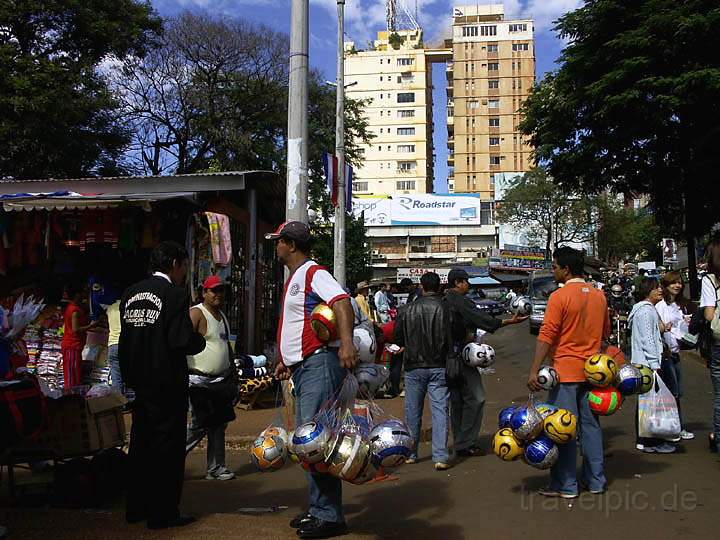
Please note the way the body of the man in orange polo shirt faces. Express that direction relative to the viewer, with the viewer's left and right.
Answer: facing away from the viewer and to the left of the viewer

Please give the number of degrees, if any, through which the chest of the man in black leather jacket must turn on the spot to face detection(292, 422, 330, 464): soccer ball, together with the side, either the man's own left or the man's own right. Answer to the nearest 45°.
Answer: approximately 180°

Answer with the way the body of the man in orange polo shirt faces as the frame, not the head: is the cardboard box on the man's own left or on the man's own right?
on the man's own left

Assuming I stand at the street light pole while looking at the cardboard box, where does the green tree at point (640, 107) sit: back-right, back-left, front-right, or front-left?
back-left

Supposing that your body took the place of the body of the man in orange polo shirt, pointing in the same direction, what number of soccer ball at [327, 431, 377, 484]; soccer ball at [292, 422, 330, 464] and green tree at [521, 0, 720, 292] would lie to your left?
2

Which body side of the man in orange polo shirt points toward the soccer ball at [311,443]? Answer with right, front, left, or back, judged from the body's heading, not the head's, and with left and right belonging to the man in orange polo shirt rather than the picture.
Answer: left

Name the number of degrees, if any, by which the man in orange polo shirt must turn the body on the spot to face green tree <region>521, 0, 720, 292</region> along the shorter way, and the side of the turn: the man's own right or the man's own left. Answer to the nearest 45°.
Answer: approximately 45° to the man's own right

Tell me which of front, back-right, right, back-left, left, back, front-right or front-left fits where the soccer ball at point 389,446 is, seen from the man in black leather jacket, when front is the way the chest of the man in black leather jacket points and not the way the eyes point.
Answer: back

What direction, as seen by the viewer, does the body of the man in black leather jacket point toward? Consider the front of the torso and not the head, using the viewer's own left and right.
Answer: facing away from the viewer

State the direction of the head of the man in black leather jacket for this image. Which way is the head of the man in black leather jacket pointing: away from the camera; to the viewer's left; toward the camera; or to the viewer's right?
away from the camera
